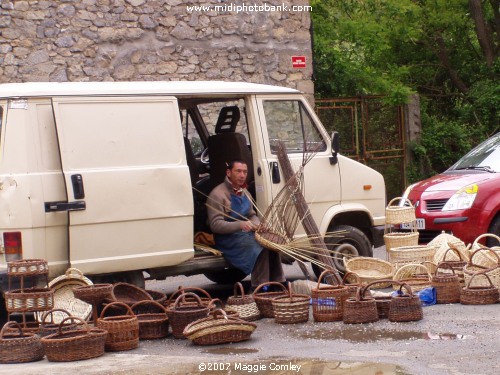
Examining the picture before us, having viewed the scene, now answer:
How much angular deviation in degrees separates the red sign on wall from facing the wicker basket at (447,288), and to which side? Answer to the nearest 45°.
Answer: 0° — it already faces it

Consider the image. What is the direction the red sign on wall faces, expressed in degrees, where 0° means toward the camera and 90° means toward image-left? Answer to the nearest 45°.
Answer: approximately 0°

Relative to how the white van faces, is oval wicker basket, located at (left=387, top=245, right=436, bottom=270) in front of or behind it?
in front

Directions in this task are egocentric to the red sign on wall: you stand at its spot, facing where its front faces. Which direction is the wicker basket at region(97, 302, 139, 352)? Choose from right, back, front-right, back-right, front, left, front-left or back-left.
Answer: front

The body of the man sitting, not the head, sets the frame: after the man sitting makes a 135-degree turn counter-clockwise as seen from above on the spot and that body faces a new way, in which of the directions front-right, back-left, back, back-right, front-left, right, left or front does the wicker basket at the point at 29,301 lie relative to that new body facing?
back-left

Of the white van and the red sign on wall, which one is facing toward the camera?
the red sign on wall

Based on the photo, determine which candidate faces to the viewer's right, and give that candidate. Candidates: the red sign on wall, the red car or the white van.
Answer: the white van

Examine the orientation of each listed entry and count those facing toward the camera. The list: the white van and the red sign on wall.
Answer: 1

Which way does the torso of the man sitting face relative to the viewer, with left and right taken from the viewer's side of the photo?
facing the viewer and to the right of the viewer

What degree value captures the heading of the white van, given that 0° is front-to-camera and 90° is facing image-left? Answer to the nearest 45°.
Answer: approximately 270°

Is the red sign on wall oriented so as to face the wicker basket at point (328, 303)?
yes

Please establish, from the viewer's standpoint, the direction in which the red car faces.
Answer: facing the viewer and to the left of the viewer

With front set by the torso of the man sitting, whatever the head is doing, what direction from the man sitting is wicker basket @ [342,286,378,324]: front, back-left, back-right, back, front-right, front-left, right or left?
front

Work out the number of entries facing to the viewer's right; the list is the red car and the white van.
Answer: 1

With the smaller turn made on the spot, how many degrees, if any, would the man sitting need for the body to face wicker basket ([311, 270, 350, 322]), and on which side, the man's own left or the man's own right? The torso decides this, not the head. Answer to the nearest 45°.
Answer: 0° — they already face it

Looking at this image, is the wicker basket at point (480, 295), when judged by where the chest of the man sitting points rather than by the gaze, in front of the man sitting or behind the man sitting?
in front
